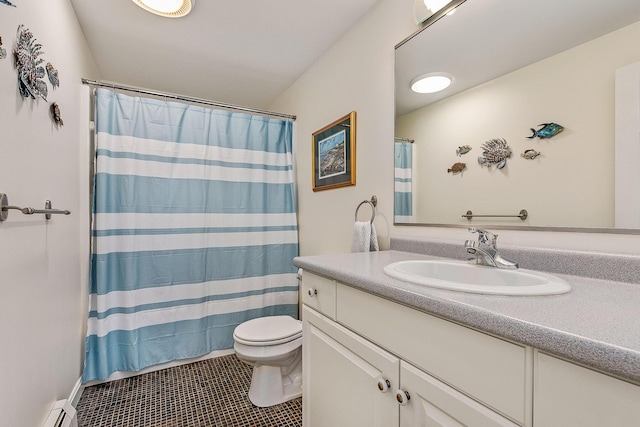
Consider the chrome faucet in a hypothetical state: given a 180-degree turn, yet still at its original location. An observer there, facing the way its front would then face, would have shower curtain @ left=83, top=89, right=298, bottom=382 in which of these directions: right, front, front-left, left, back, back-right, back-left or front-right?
back-left

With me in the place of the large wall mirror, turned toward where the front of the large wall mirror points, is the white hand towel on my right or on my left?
on my right

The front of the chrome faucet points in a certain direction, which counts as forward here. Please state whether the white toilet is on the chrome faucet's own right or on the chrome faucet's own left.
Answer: on the chrome faucet's own right

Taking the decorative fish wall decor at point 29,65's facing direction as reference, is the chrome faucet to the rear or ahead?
ahead

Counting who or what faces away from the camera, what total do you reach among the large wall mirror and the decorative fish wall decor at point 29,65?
0

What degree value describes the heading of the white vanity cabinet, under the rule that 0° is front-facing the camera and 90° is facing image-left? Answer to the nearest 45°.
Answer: approximately 45°

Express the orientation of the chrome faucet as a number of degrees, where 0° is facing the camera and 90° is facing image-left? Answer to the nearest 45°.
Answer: approximately 45°

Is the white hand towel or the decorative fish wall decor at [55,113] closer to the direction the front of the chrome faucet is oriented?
the decorative fish wall decor
